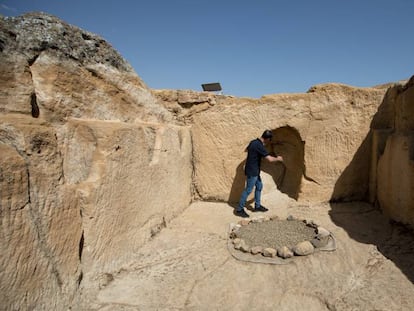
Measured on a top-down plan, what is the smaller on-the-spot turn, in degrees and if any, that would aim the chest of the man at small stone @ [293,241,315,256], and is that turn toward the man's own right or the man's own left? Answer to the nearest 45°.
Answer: approximately 45° to the man's own right

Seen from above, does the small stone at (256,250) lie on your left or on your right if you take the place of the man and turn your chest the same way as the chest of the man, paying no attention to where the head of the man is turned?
on your right

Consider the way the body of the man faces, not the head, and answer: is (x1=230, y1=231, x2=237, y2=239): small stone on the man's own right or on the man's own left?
on the man's own right

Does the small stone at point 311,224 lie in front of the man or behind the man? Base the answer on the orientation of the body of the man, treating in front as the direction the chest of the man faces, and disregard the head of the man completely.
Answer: in front

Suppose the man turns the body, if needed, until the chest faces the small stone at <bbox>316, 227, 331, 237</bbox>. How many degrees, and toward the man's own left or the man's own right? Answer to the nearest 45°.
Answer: approximately 45° to the man's own right

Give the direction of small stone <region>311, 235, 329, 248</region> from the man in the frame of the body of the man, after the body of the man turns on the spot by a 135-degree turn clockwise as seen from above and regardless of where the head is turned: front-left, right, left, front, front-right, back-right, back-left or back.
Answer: left

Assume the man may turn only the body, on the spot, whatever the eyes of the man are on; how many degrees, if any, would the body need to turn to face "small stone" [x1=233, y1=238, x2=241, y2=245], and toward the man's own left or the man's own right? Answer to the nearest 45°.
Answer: approximately 90° to the man's own right

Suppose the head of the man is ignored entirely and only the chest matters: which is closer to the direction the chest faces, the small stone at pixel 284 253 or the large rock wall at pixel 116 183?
the small stone

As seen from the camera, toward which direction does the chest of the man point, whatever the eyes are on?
to the viewer's right

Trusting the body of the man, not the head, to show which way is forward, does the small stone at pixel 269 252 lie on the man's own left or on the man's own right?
on the man's own right
